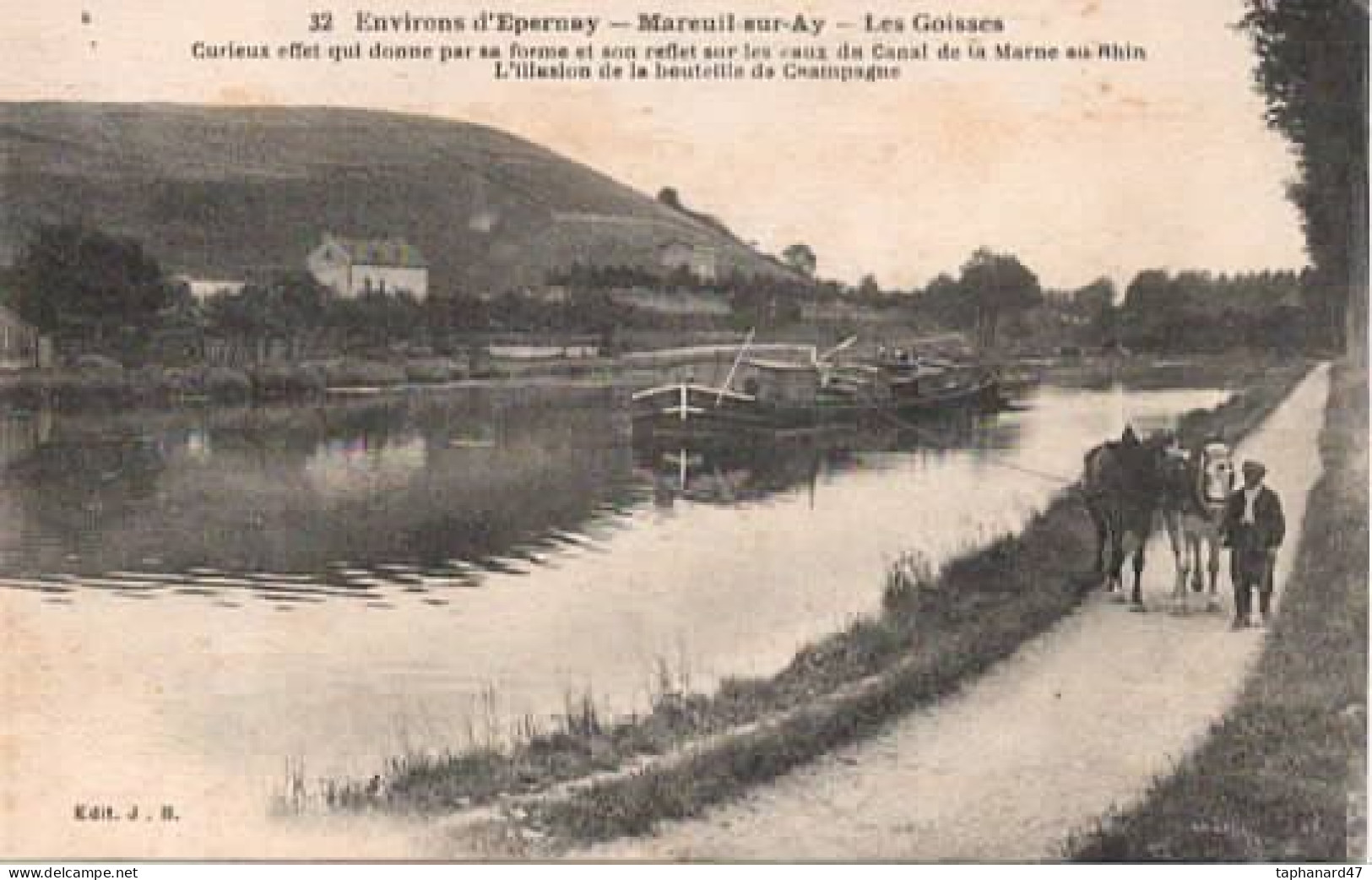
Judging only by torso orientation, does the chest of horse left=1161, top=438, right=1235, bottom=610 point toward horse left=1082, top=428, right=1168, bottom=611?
no

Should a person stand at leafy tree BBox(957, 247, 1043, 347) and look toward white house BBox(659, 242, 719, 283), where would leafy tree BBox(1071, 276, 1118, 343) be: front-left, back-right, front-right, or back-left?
back-right

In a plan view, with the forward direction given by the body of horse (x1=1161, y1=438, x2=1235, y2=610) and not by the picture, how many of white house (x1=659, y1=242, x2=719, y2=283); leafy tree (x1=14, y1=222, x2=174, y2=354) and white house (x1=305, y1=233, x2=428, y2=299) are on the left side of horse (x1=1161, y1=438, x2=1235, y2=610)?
0

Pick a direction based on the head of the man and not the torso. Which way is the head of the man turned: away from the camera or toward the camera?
toward the camera

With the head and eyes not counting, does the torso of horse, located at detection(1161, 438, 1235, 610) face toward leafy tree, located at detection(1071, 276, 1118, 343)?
no

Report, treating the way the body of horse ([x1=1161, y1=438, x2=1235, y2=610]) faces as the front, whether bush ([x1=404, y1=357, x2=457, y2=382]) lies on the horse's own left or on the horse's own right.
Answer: on the horse's own right

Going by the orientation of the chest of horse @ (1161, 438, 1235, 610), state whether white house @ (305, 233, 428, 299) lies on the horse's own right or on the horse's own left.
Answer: on the horse's own right

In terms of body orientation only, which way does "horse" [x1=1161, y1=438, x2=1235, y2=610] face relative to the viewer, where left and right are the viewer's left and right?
facing the viewer
